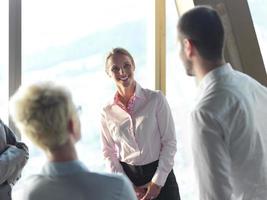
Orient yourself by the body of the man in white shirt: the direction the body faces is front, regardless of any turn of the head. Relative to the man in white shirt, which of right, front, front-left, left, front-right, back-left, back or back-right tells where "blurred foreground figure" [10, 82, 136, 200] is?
left

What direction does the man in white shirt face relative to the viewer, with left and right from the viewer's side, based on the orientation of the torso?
facing away from the viewer and to the left of the viewer

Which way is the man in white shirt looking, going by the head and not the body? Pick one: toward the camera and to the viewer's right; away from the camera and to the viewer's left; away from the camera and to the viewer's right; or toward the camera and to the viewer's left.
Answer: away from the camera and to the viewer's left

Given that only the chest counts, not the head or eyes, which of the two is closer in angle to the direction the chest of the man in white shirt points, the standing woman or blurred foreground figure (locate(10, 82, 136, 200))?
the standing woman

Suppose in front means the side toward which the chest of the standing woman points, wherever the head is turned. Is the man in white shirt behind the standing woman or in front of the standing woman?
in front

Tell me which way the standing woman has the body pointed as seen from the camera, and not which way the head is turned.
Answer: toward the camera

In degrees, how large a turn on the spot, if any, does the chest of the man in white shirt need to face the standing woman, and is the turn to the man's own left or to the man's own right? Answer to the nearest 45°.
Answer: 0° — they already face them

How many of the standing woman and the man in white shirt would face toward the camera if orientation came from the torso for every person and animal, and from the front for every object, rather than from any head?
1

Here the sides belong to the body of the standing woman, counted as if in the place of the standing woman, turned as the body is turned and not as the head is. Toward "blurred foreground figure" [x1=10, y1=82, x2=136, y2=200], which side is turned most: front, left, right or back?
front
